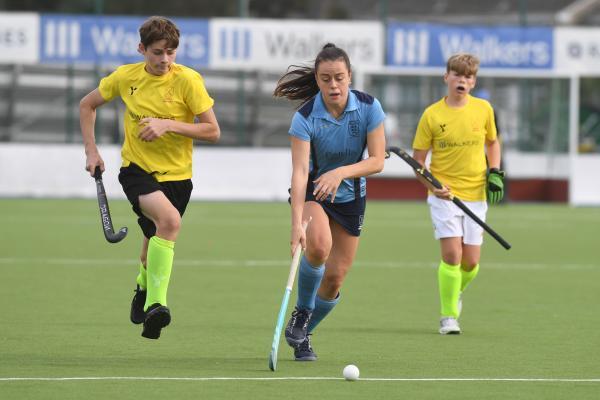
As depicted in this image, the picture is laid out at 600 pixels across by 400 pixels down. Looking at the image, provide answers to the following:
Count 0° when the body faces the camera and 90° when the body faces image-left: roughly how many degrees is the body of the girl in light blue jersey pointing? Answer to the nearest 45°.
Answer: approximately 0°

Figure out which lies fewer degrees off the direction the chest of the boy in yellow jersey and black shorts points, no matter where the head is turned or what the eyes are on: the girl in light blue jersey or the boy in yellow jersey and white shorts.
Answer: the girl in light blue jersey

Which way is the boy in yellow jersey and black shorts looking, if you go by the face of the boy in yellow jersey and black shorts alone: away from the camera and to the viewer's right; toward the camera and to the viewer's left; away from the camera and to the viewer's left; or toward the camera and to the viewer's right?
toward the camera and to the viewer's right

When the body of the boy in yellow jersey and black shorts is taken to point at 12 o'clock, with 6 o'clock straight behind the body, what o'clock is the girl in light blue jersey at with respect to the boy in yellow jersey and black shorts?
The girl in light blue jersey is roughly at 10 o'clock from the boy in yellow jersey and black shorts.

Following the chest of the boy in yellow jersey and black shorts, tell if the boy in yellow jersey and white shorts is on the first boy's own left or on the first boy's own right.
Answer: on the first boy's own left

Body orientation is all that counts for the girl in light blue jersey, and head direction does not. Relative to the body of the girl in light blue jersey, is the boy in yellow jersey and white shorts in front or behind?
behind

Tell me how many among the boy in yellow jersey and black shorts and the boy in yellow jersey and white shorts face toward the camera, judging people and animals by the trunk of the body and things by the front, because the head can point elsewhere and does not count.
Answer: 2
